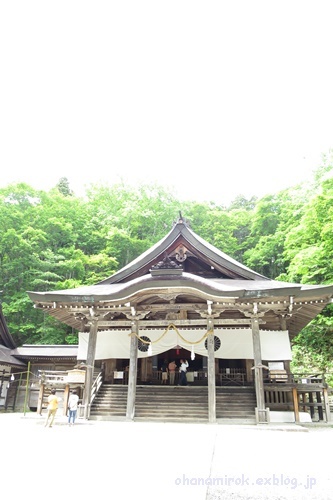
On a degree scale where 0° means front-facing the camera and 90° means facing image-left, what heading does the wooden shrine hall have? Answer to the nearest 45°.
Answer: approximately 0°

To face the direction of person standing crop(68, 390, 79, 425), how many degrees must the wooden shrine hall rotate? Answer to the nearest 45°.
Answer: approximately 45° to its right
